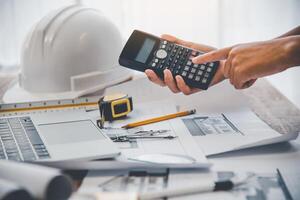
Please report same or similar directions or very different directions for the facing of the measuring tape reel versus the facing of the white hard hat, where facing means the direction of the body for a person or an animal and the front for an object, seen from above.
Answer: same or similar directions

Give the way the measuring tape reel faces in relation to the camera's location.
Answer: facing the viewer and to the left of the viewer

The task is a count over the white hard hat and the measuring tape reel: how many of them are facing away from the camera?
0

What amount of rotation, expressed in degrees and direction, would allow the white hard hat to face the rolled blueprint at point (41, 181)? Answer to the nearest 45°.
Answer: approximately 45° to its left
